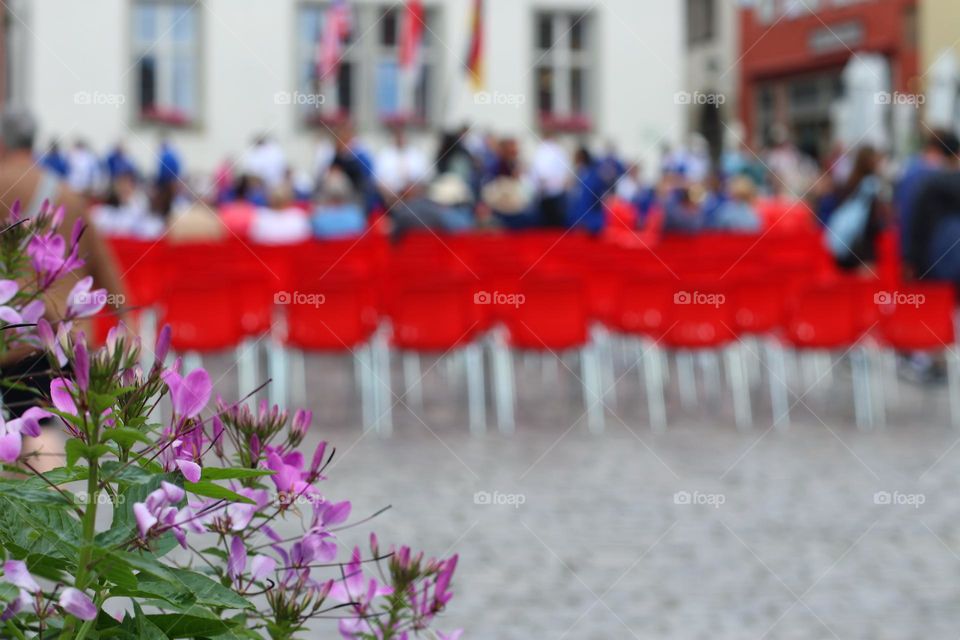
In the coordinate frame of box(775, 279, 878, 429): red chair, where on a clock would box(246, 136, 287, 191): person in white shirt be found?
The person in white shirt is roughly at 11 o'clock from the red chair.

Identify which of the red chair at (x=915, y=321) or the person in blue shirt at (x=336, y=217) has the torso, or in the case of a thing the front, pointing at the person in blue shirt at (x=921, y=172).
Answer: the red chair

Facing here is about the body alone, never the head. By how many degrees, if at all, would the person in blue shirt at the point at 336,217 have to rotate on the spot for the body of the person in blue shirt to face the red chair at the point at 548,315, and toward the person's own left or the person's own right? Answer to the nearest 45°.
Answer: approximately 180°

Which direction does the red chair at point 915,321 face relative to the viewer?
away from the camera

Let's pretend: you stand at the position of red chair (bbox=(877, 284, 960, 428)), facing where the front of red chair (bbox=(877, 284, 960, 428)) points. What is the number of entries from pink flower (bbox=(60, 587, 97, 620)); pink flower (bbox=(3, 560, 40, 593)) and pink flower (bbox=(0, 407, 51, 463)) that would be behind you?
3

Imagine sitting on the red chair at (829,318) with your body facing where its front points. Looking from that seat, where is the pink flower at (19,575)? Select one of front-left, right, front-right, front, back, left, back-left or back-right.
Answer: back

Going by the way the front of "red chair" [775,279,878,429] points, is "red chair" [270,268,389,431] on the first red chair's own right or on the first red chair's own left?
on the first red chair's own left

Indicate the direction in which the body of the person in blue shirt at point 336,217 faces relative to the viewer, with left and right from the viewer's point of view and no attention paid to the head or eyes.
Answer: facing away from the viewer

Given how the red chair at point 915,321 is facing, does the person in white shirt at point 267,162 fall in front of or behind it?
in front

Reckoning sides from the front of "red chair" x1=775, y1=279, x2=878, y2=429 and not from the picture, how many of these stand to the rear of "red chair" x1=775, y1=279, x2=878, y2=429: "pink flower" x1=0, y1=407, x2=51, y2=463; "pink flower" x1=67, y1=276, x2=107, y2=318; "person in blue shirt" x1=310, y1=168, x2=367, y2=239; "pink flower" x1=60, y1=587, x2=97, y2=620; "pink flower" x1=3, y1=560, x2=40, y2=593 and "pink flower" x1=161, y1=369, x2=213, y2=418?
5

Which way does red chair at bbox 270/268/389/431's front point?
away from the camera

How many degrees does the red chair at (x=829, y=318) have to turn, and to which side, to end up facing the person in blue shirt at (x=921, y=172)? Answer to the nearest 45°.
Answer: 0° — it already faces them

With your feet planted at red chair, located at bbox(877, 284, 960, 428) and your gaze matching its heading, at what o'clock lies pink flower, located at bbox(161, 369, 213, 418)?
The pink flower is roughly at 6 o'clock from the red chair.

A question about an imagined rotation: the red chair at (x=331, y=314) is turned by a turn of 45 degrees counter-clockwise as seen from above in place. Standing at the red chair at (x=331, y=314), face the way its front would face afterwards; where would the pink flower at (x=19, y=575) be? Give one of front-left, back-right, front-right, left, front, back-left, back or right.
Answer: back-left

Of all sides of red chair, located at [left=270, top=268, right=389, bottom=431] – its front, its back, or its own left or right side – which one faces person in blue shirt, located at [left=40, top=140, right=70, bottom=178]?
front

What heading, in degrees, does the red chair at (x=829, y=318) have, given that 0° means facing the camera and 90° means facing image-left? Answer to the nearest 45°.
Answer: approximately 180°
